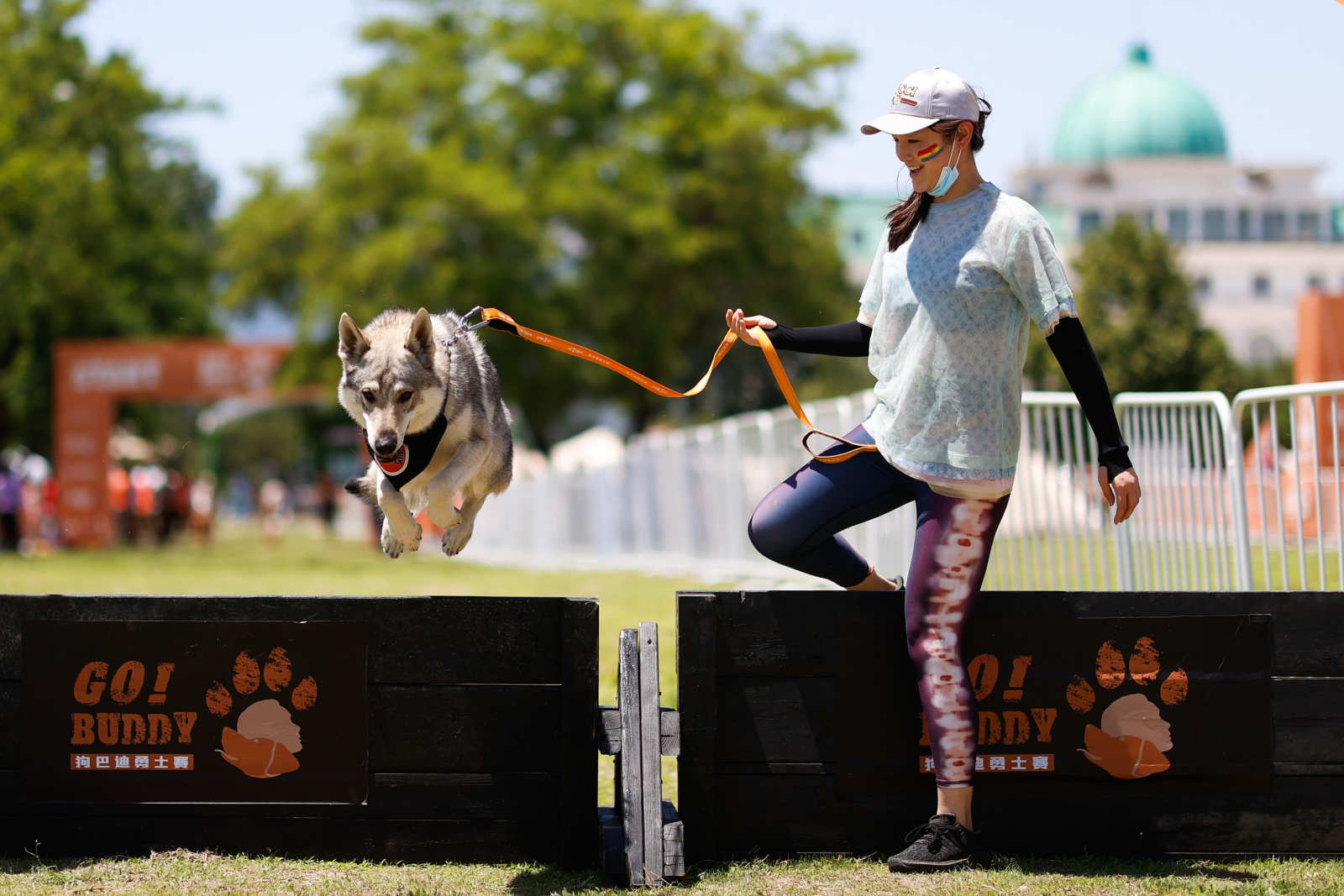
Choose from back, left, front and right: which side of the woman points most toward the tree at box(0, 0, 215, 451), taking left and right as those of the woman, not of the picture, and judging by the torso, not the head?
right

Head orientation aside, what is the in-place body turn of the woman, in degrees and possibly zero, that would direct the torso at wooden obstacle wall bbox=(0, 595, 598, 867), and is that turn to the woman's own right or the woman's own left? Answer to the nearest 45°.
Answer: approximately 45° to the woman's own right

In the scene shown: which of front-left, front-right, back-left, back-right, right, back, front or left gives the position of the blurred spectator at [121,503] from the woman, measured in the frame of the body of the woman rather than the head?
right

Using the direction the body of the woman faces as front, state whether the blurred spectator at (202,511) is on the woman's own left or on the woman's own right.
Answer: on the woman's own right

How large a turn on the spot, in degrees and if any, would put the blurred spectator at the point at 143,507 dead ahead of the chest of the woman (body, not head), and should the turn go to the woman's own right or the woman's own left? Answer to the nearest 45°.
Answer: approximately 90° to the woman's own right

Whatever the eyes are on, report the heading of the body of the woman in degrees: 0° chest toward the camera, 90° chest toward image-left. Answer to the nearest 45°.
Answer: approximately 45°

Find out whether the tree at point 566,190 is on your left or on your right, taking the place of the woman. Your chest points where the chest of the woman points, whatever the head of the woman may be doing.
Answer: on your right

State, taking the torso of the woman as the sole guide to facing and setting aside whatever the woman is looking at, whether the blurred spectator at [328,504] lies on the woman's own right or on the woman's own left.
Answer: on the woman's own right

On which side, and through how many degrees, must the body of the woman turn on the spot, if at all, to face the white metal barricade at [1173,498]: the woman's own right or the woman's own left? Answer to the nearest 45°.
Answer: approximately 135° to the woman's own right

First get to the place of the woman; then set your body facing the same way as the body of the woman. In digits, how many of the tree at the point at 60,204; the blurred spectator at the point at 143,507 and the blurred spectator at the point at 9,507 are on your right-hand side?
3

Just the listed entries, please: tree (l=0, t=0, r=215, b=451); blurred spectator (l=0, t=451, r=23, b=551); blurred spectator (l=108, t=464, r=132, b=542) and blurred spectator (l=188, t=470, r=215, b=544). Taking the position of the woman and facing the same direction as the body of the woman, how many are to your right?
4

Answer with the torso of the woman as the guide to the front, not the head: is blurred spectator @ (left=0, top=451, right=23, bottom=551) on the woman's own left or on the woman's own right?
on the woman's own right

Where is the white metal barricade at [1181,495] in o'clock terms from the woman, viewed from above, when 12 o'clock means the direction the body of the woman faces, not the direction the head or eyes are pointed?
The white metal barricade is roughly at 5 o'clock from the woman.
